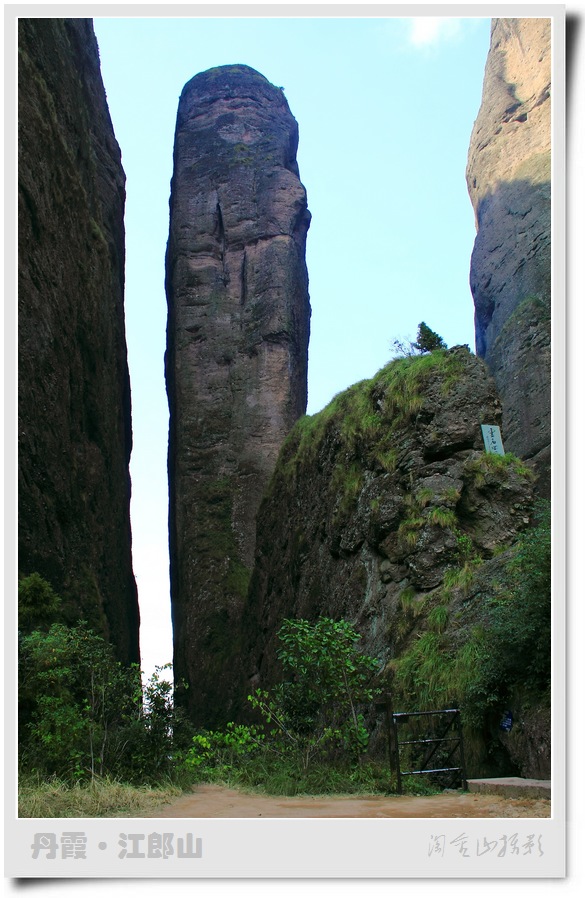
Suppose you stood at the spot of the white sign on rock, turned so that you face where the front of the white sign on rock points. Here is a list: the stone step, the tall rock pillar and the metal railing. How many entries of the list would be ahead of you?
2

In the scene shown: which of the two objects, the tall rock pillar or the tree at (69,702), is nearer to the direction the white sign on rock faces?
the tree

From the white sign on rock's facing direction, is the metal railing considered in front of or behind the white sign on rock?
in front

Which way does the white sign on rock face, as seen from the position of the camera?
facing the viewer

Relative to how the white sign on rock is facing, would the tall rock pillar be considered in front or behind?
behind

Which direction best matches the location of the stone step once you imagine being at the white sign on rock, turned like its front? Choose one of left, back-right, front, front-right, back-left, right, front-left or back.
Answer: front

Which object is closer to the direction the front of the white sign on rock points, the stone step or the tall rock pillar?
the stone step
